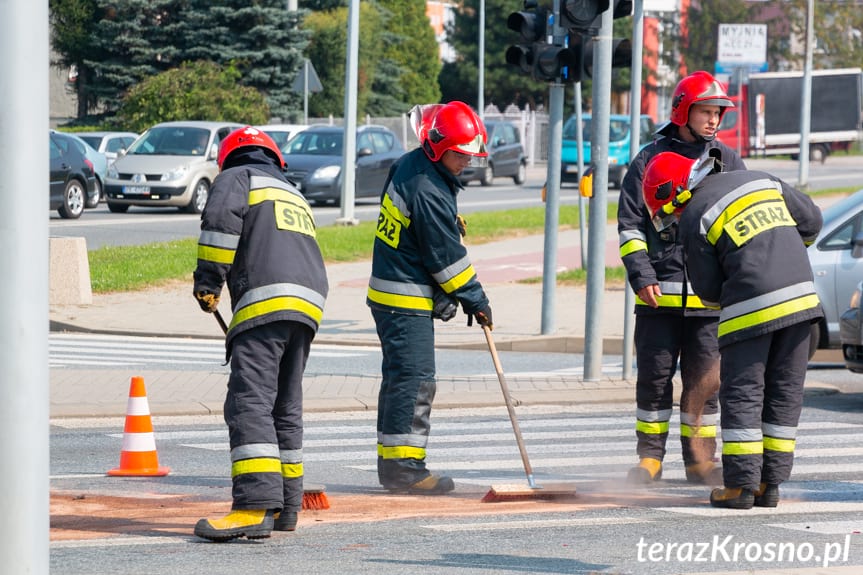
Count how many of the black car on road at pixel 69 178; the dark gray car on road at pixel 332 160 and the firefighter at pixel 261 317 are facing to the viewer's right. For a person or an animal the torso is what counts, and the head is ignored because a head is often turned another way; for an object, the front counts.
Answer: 0

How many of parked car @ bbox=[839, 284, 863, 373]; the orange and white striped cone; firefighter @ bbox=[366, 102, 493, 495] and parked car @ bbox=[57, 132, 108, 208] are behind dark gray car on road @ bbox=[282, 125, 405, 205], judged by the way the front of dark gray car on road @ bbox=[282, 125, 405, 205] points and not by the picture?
0

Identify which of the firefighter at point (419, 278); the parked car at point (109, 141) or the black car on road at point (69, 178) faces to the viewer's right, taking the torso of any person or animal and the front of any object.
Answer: the firefighter

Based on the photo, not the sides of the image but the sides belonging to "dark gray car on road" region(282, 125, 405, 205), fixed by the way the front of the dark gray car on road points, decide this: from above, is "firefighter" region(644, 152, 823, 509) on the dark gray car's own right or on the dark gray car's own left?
on the dark gray car's own left

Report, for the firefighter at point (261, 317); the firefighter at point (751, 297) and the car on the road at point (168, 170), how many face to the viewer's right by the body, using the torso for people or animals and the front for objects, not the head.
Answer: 0

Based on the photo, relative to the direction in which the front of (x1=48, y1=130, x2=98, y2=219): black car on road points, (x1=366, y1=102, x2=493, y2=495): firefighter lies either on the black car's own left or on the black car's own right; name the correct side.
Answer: on the black car's own left

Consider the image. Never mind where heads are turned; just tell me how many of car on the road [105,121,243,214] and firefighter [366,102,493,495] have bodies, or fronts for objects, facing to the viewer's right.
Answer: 1

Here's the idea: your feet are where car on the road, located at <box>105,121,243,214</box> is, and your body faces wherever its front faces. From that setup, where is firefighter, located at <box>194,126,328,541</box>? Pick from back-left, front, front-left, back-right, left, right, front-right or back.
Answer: front-left

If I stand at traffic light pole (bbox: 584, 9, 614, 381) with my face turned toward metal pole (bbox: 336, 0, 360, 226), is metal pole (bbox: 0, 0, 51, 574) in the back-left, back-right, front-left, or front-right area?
back-left

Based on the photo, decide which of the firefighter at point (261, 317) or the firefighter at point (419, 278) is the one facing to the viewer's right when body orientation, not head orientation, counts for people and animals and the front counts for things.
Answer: the firefighter at point (419, 278)

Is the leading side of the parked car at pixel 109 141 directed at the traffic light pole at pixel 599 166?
no

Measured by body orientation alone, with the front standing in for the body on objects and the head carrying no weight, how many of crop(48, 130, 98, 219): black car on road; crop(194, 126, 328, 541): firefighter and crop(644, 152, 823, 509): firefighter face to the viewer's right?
0

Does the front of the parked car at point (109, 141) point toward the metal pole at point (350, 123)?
no

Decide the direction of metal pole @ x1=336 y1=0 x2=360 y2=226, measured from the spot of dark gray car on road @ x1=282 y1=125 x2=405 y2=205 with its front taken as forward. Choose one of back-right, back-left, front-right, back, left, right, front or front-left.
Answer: front-left

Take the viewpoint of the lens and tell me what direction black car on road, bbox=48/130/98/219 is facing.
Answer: facing the viewer and to the left of the viewer

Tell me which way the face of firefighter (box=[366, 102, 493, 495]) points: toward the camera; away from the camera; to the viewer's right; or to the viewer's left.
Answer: to the viewer's right

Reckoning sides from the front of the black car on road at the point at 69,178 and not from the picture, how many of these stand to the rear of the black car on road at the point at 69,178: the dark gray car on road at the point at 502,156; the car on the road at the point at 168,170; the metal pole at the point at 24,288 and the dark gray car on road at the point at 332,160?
3

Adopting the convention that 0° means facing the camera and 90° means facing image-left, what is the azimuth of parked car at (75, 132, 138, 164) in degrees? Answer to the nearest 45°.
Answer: approximately 45°

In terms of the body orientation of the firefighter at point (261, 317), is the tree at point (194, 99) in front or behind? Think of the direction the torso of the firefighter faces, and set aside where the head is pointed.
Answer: in front
